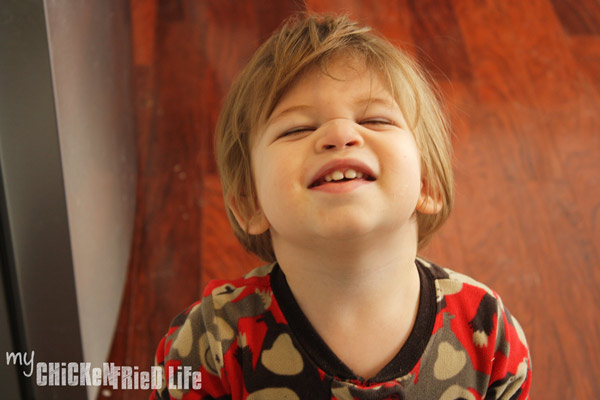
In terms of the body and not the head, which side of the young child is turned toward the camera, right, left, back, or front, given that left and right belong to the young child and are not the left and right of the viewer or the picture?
front
